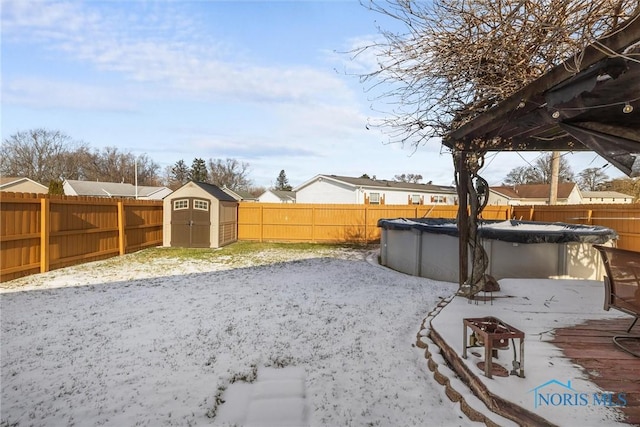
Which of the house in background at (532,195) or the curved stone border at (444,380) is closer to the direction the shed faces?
the curved stone border

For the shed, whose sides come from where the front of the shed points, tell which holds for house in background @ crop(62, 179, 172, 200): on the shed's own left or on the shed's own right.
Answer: on the shed's own right

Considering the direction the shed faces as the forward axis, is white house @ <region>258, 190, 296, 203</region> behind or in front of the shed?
behind

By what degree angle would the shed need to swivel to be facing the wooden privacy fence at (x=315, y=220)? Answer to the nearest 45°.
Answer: approximately 135° to its left

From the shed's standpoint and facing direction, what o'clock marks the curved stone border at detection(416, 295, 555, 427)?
The curved stone border is roughly at 10 o'clock from the shed.

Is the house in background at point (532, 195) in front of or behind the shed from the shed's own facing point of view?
behind

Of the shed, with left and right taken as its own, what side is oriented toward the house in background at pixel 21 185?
right

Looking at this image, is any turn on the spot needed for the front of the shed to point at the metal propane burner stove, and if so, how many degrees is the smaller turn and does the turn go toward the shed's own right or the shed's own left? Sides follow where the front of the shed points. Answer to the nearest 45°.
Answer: approximately 45° to the shed's own left

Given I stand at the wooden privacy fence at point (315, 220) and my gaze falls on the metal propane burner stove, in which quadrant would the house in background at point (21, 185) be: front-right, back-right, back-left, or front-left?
back-right

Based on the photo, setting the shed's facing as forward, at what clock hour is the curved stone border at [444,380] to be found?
The curved stone border is roughly at 10 o'clock from the shed.

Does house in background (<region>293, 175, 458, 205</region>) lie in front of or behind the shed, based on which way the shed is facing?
behind

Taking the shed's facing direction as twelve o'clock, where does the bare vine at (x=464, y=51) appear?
The bare vine is roughly at 10 o'clock from the shed.
